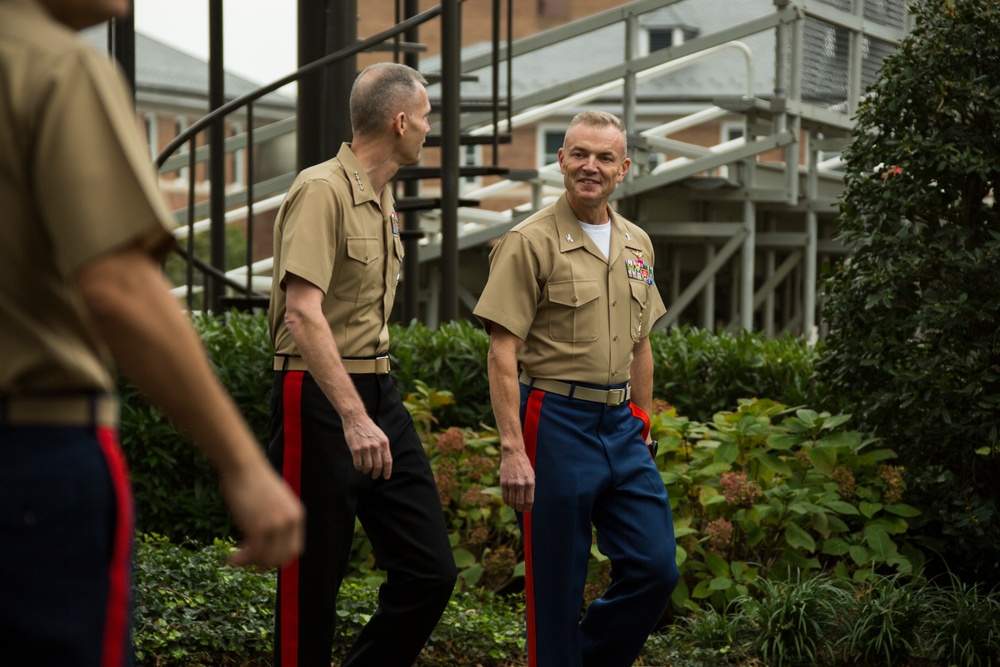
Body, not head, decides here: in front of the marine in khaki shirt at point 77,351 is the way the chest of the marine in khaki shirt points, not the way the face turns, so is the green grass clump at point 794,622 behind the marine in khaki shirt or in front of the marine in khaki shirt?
in front

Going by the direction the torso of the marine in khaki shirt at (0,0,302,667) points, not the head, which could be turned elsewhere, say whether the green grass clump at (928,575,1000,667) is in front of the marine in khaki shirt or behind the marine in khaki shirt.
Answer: in front

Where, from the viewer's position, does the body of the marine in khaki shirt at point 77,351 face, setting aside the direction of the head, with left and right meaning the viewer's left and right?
facing away from the viewer and to the right of the viewer

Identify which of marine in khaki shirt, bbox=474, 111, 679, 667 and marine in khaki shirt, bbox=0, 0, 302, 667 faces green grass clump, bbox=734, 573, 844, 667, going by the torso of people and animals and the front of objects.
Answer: marine in khaki shirt, bbox=0, 0, 302, 667

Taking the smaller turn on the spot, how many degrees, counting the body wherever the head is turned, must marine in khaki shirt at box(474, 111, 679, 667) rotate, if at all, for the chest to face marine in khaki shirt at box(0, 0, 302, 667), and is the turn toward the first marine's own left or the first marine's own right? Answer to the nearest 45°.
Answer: approximately 45° to the first marine's own right

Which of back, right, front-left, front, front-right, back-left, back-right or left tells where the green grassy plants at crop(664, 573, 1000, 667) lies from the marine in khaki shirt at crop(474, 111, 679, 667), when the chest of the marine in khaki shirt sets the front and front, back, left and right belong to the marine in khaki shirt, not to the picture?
left

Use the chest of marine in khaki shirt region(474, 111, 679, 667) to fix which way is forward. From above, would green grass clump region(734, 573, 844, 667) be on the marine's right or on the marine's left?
on the marine's left

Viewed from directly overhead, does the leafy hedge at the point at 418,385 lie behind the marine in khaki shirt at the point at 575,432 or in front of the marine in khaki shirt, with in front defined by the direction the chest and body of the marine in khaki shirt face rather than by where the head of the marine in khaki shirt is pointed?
behind

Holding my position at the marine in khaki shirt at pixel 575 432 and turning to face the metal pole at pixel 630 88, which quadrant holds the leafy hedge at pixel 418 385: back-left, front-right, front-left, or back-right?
front-left

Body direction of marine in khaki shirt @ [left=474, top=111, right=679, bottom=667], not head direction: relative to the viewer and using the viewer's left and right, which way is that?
facing the viewer and to the right of the viewer

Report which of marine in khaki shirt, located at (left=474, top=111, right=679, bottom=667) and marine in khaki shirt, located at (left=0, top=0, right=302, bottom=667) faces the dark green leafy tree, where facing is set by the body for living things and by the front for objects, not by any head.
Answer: marine in khaki shirt, located at (left=0, top=0, right=302, bottom=667)

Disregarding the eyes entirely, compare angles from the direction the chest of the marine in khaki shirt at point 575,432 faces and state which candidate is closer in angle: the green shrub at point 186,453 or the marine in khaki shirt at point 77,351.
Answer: the marine in khaki shirt
